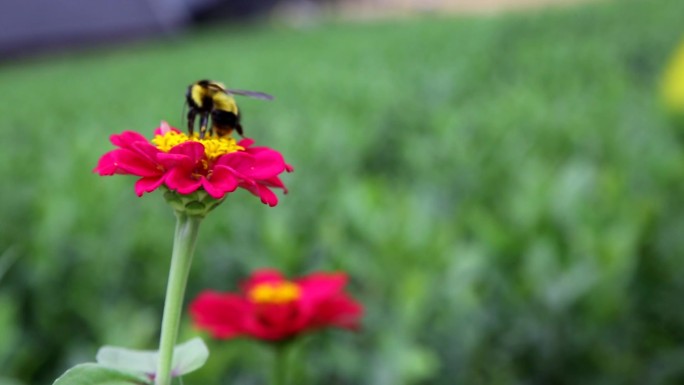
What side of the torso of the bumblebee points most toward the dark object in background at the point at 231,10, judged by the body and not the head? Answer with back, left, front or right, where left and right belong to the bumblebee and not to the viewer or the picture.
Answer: right

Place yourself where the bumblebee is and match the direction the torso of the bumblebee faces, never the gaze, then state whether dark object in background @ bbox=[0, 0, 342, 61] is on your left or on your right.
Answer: on your right

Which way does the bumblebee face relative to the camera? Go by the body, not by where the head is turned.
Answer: to the viewer's left
